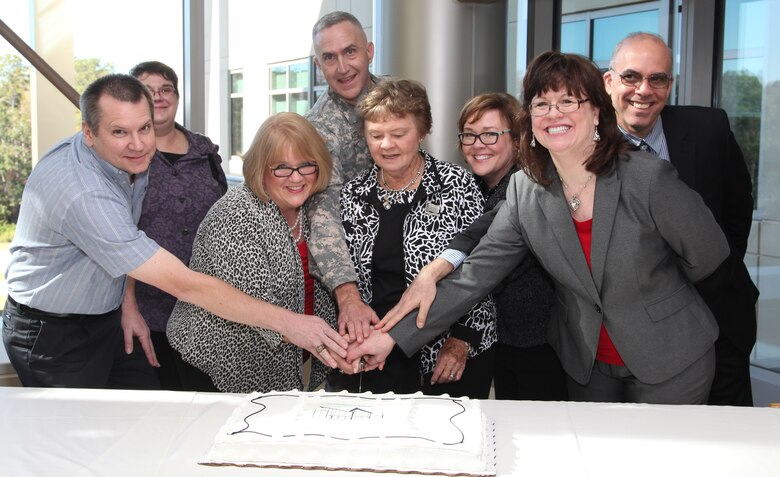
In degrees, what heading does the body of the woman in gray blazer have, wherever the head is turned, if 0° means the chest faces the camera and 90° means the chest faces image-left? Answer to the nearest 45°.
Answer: approximately 45°

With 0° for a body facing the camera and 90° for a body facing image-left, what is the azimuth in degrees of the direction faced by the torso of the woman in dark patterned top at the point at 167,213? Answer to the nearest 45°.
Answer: approximately 0°

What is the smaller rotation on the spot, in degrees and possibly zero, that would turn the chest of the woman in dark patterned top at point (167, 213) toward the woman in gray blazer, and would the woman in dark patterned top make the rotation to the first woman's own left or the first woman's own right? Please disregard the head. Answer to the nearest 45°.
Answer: approximately 45° to the first woman's own left

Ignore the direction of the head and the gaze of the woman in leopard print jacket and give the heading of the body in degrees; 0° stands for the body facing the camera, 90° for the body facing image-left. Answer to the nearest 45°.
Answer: approximately 315°

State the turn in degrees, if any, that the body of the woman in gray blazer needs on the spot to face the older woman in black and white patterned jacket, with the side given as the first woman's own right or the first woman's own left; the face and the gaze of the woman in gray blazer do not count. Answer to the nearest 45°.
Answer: approximately 90° to the first woman's own right

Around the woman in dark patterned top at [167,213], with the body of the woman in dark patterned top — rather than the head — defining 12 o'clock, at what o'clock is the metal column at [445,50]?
The metal column is roughly at 8 o'clock from the woman in dark patterned top.
